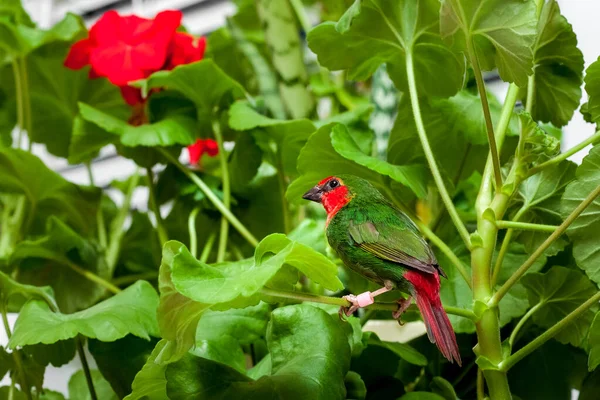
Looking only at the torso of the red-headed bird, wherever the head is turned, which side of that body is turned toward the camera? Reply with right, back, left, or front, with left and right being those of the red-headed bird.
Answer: left
